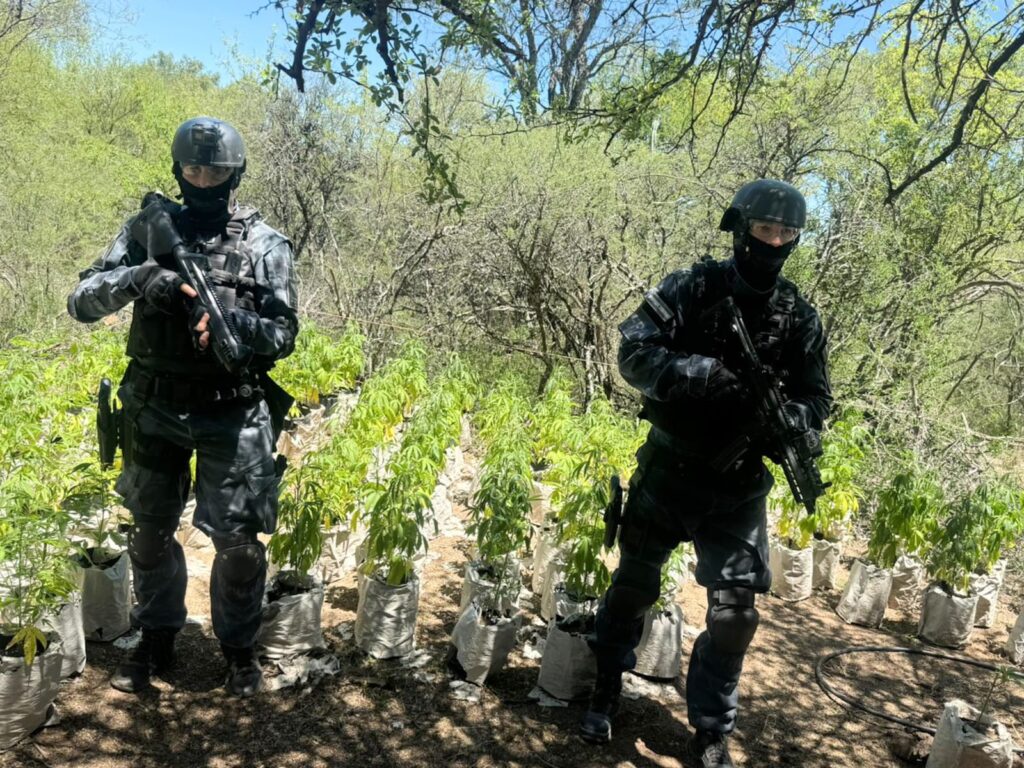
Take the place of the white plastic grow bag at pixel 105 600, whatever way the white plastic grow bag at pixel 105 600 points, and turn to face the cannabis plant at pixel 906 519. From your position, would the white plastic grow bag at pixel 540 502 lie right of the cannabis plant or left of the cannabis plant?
left

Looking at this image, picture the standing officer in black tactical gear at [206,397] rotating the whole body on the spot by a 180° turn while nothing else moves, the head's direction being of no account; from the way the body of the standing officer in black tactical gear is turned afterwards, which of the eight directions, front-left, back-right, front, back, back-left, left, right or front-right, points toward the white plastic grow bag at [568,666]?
right

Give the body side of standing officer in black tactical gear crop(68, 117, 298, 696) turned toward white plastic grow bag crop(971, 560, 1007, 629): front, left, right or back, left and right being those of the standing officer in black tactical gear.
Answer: left

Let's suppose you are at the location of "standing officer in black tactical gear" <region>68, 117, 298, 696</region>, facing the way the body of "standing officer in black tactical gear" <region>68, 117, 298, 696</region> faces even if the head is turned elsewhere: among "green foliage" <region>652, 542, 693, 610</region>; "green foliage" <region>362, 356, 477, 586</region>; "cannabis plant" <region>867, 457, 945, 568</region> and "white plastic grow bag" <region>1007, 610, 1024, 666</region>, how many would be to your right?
0

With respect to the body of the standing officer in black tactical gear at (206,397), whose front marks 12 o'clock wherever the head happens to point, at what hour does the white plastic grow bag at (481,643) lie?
The white plastic grow bag is roughly at 9 o'clock from the standing officer in black tactical gear.

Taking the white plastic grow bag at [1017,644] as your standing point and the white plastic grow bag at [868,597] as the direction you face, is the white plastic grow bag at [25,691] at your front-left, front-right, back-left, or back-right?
front-left

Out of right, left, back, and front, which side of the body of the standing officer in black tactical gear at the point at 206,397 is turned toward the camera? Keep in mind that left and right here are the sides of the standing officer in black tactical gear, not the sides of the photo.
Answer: front

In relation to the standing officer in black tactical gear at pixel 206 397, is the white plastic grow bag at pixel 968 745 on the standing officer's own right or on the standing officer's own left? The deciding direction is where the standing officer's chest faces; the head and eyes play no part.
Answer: on the standing officer's own left

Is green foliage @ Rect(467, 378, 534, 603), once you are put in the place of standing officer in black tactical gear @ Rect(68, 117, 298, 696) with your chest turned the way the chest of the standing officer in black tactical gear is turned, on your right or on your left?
on your left

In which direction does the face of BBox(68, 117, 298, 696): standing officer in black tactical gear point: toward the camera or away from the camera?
toward the camera

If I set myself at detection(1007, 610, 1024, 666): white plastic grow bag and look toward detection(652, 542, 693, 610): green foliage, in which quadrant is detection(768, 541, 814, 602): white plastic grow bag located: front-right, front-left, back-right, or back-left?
front-right

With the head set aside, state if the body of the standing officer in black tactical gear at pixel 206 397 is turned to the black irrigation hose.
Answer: no
